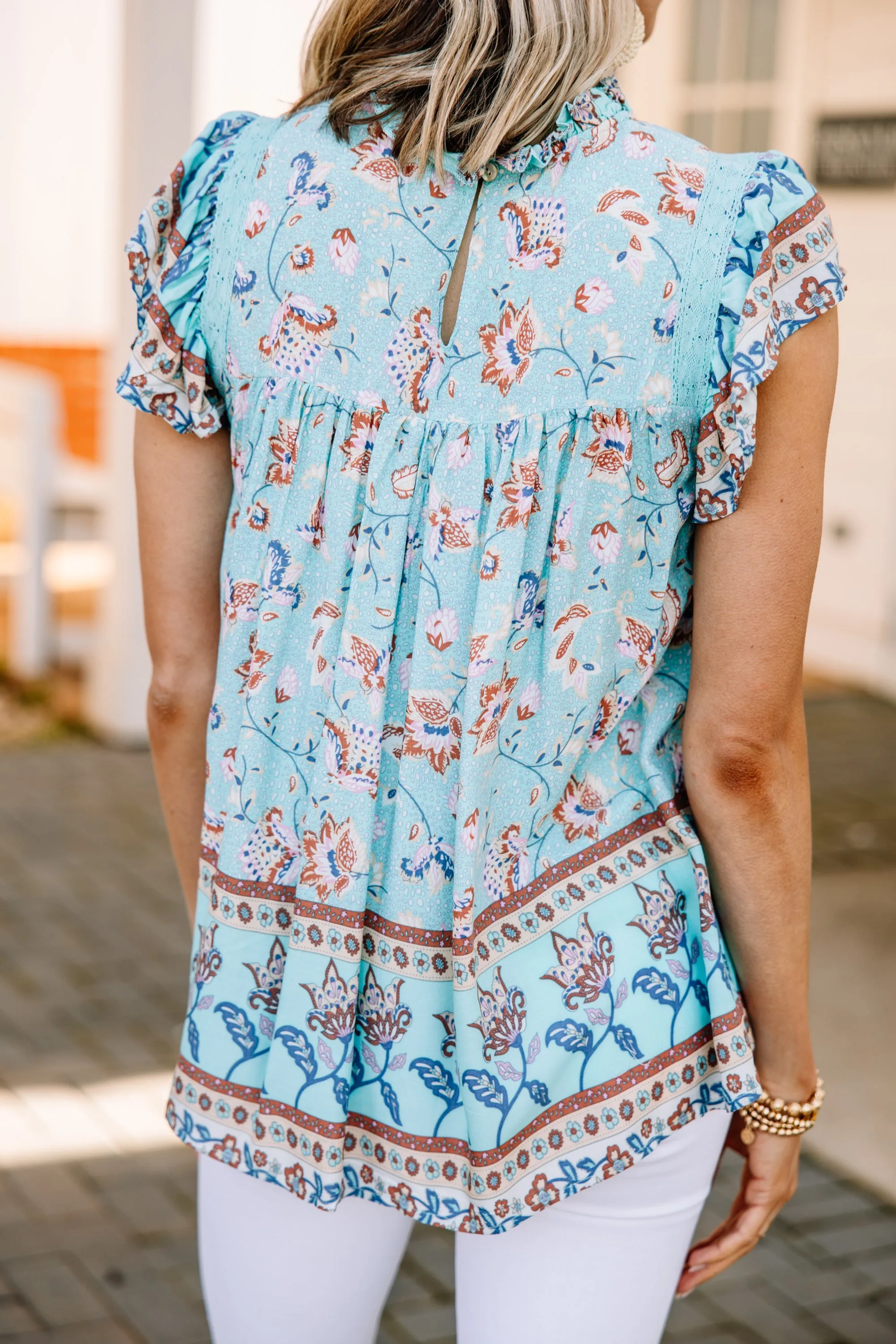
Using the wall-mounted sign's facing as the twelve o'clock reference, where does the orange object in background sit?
The orange object in background is roughly at 3 o'clock from the wall-mounted sign.

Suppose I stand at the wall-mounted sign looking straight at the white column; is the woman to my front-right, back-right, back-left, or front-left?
front-left

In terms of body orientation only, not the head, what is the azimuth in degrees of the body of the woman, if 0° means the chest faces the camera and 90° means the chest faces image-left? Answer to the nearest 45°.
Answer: approximately 180°

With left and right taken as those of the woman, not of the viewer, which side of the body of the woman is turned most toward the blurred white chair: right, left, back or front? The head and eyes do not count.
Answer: front

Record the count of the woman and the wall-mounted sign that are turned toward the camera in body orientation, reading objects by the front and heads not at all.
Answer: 1

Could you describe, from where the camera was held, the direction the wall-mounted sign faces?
facing the viewer

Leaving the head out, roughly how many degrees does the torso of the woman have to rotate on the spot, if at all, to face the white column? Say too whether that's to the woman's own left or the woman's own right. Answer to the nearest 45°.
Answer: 0° — they already face it

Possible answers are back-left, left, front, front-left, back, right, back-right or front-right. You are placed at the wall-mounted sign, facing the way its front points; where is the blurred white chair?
front-right

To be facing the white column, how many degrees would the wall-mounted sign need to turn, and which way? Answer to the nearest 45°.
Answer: approximately 45° to its right

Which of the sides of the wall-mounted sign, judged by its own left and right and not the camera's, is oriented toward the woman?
front

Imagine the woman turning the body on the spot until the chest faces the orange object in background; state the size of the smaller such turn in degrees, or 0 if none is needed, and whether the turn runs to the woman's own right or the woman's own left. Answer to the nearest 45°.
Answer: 0° — they already face it

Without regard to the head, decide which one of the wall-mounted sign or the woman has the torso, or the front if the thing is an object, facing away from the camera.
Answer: the woman

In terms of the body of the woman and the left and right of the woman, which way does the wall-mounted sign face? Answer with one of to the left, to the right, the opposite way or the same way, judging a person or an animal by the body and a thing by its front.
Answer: the opposite way
